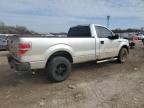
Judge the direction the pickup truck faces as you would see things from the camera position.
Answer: facing away from the viewer and to the right of the viewer
